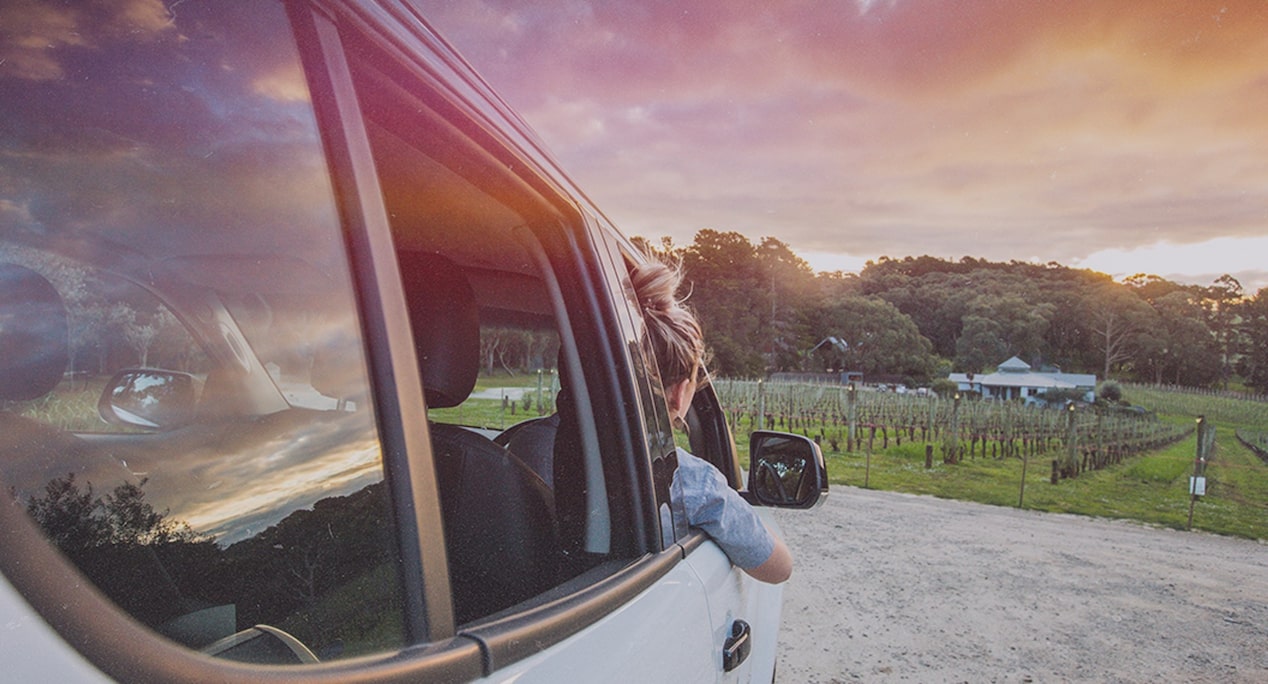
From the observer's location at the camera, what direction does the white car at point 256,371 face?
facing away from the viewer and to the right of the viewer

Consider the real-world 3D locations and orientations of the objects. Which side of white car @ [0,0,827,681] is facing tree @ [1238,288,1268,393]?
front

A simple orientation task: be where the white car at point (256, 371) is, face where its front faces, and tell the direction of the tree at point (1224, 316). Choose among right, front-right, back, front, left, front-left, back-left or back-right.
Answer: front

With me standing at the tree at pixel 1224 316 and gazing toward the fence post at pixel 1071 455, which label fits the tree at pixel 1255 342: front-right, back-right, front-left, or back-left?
front-left

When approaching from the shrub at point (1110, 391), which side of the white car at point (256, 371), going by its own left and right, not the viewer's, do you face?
front

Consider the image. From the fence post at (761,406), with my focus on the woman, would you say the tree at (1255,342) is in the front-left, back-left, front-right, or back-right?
back-left
